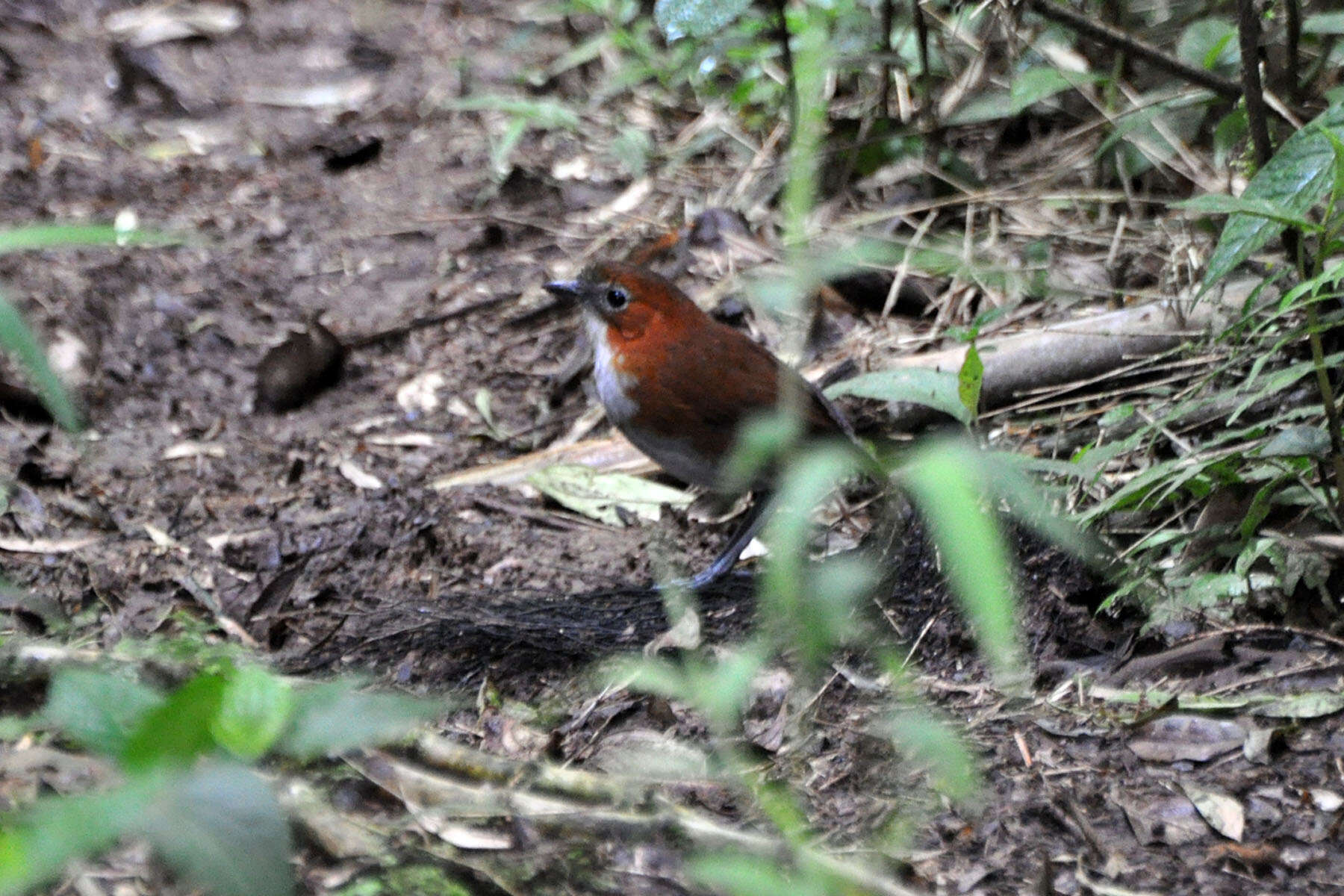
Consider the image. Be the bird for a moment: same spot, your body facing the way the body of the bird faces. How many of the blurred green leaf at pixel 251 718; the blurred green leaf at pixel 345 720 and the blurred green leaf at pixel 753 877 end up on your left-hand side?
3

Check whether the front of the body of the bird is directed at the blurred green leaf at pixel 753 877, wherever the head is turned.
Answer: no

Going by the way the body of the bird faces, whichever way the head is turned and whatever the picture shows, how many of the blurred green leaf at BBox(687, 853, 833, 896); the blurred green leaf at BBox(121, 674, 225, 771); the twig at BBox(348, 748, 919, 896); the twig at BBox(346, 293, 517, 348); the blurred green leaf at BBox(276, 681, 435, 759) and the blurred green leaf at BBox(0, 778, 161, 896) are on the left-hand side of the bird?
5

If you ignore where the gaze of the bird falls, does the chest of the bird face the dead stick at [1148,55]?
no

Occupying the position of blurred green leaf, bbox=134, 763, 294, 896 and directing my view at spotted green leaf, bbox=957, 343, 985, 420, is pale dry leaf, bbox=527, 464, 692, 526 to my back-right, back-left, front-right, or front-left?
front-left

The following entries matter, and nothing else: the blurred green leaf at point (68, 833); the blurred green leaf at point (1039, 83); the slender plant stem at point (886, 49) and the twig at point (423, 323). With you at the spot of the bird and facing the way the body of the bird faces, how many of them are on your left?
1

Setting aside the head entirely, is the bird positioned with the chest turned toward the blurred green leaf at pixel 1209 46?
no

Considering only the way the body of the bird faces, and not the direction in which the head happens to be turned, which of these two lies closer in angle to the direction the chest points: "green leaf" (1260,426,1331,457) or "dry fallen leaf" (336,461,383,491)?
the dry fallen leaf

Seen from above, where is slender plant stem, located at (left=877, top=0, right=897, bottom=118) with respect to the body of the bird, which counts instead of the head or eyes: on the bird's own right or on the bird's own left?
on the bird's own right

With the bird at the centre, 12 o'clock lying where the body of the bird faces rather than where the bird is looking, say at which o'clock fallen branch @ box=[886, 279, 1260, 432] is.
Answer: The fallen branch is roughly at 6 o'clock from the bird.

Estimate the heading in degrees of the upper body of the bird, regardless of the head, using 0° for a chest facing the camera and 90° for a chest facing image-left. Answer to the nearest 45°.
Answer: approximately 90°

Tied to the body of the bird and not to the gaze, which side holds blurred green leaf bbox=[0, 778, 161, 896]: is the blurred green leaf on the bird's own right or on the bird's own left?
on the bird's own left

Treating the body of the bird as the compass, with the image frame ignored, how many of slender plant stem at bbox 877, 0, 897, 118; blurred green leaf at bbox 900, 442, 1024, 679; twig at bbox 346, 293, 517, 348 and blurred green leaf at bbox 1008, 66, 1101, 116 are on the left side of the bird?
1

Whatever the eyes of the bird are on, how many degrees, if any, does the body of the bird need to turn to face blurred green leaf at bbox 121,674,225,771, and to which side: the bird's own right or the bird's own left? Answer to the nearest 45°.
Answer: approximately 90° to the bird's own left
